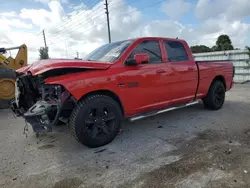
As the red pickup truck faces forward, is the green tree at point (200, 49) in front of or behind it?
behind

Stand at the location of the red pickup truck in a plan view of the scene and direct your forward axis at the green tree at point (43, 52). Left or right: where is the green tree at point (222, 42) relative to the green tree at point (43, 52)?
right

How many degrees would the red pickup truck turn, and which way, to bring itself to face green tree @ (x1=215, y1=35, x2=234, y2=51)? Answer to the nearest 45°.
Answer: approximately 180°

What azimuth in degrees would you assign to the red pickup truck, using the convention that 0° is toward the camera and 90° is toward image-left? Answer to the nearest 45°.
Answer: approximately 45°

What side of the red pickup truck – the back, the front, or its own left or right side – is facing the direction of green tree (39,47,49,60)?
right

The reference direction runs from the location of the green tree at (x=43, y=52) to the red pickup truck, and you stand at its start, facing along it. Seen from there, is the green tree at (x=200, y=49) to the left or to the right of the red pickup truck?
left
